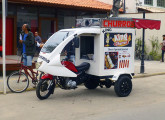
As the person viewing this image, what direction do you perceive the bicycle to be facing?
facing to the left of the viewer

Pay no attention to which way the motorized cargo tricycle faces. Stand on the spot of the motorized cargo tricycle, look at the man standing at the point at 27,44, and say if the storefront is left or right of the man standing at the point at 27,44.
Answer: right

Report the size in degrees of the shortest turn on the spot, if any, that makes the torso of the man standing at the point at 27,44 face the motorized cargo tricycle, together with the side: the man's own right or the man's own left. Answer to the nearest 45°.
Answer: approximately 90° to the man's own left

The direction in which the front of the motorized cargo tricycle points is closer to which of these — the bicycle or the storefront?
the bicycle

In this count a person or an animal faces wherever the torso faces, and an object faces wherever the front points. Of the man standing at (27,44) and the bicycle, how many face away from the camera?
0

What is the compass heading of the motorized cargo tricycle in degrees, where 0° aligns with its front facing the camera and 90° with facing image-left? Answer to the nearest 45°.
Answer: approximately 45°

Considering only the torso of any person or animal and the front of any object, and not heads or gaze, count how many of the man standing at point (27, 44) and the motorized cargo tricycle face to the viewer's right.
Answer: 0

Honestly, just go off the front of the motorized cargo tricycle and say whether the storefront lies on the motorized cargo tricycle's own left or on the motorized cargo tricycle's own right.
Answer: on the motorized cargo tricycle's own right

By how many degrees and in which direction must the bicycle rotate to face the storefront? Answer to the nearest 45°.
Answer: approximately 90° to its right

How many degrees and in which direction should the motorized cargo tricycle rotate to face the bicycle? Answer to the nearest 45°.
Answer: approximately 45° to its right
